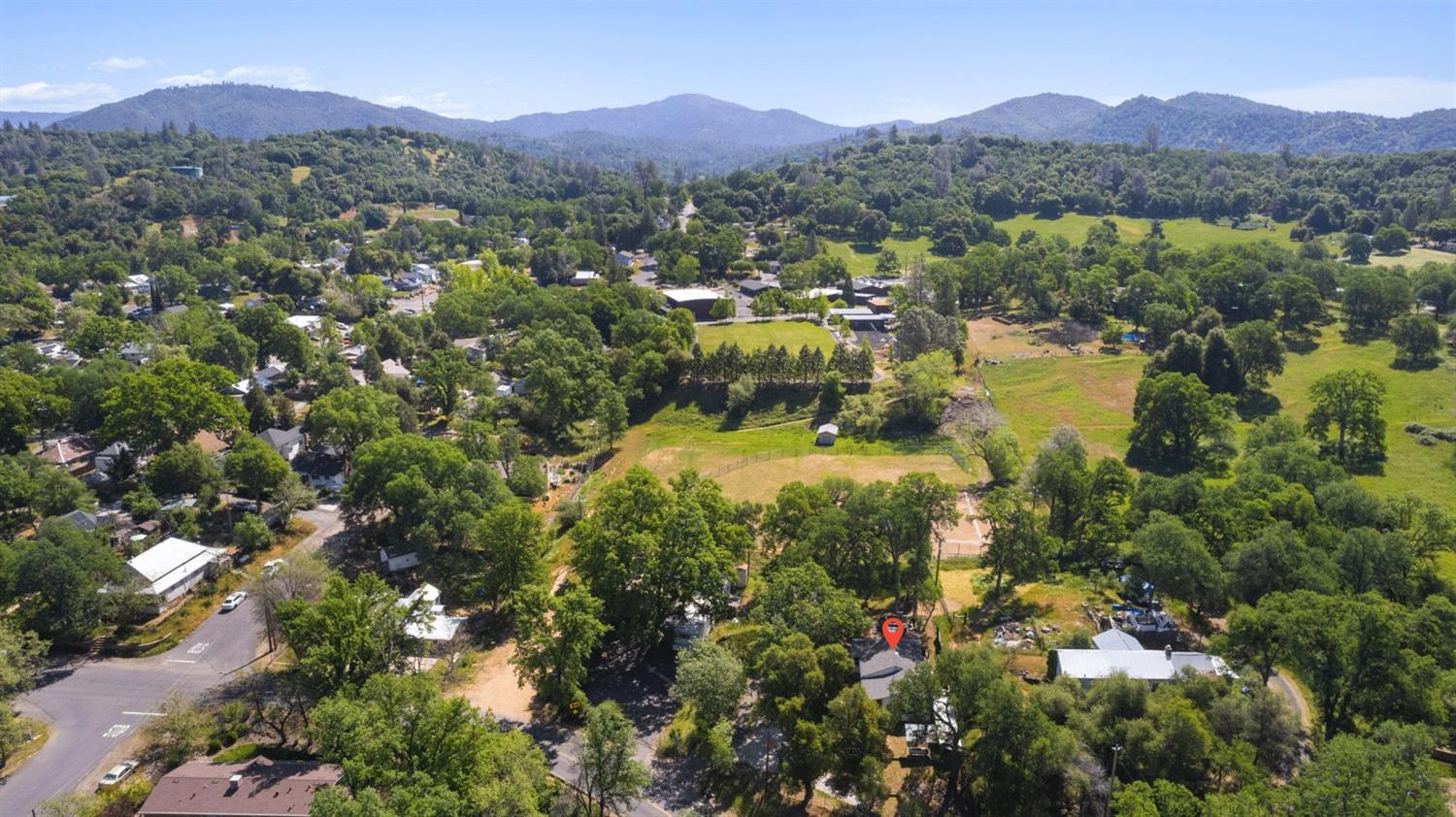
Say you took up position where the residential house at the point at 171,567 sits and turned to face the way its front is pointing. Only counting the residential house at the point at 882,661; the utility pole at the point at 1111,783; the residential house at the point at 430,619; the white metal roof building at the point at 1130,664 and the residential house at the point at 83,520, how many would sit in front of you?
4

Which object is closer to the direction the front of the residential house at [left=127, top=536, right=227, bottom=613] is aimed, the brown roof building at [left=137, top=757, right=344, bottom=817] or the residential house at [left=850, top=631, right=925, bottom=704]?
the residential house

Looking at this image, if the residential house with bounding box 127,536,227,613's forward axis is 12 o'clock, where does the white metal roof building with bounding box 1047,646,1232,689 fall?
The white metal roof building is roughly at 12 o'clock from the residential house.

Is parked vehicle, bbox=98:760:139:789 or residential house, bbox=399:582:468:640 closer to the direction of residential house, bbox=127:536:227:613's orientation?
the residential house

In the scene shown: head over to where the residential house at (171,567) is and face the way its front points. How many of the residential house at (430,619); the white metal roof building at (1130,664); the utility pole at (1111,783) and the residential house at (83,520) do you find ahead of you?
3

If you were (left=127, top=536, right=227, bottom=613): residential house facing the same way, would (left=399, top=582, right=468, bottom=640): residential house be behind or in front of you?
in front

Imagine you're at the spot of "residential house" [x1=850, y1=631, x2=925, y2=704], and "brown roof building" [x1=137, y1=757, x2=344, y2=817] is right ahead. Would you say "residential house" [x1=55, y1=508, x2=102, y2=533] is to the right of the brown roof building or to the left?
right

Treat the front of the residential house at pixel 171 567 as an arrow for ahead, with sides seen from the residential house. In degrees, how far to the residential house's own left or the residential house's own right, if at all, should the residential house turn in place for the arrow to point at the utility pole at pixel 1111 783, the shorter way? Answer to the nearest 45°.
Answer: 0° — it already faces it

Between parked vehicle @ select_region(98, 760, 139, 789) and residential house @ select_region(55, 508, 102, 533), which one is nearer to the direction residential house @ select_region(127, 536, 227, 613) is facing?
the parked vehicle

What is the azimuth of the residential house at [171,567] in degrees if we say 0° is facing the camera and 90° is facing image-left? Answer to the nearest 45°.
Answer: approximately 315°
